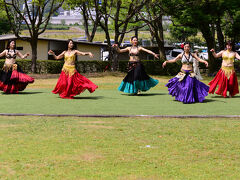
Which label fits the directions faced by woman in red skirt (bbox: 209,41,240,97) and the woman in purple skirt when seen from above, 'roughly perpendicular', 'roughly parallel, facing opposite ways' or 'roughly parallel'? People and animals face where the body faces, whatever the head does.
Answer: roughly parallel

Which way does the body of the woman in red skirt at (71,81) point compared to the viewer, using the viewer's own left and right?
facing the viewer

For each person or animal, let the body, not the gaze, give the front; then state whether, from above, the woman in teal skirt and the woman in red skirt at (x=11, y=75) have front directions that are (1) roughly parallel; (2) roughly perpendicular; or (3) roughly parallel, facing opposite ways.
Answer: roughly parallel

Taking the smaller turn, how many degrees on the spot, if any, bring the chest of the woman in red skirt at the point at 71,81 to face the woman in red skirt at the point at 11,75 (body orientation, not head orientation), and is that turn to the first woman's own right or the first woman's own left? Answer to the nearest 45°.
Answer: approximately 135° to the first woman's own right

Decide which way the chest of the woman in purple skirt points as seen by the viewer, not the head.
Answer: toward the camera

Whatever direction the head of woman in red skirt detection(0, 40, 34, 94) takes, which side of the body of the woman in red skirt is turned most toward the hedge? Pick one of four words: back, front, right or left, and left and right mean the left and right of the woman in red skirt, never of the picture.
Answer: back

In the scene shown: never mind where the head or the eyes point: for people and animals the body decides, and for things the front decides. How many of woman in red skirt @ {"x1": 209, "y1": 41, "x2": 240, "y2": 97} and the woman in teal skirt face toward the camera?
2

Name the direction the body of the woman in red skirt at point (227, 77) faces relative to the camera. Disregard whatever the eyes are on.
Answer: toward the camera

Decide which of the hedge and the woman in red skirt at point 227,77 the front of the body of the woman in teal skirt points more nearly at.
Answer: the woman in red skirt

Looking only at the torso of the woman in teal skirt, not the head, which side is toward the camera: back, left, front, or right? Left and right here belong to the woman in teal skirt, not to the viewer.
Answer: front

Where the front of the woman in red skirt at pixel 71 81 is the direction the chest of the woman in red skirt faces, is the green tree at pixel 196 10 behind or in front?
behind
